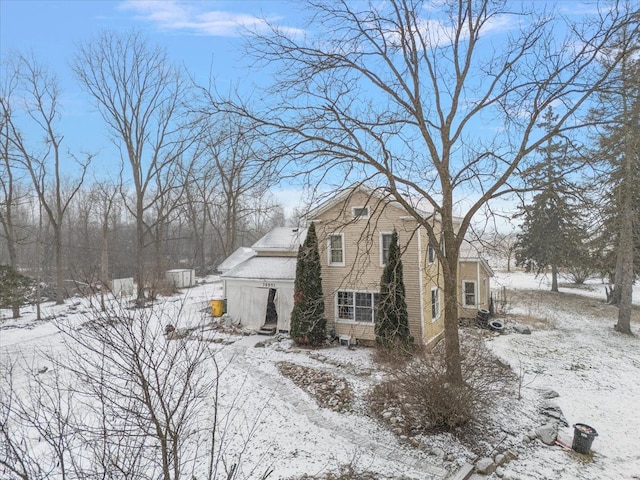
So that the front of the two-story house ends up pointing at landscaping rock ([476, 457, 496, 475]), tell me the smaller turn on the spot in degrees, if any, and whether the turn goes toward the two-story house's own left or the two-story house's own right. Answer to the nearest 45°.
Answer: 0° — it already faces it

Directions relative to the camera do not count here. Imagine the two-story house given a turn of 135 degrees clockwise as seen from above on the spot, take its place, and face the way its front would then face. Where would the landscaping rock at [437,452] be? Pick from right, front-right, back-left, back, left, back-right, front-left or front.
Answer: back-left

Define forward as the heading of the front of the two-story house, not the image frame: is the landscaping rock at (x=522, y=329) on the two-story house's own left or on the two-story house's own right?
on the two-story house's own left

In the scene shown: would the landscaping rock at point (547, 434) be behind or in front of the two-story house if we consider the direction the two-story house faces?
in front

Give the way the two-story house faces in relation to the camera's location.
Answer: facing the viewer

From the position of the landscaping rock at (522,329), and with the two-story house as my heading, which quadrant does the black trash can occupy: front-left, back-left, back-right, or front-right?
front-left

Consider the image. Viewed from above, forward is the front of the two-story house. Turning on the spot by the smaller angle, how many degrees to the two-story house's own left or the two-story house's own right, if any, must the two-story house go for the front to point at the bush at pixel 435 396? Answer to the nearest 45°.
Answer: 0° — it already faces it

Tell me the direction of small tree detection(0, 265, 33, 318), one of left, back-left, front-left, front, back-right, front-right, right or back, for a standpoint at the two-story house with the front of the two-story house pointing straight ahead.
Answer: right

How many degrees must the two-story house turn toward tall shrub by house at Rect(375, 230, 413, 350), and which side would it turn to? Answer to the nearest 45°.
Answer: approximately 45° to its left

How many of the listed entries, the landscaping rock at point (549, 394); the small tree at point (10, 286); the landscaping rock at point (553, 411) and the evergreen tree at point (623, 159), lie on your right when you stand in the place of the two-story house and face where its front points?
1

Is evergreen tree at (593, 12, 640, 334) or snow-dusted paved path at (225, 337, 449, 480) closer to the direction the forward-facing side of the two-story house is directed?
the snow-dusted paved path
